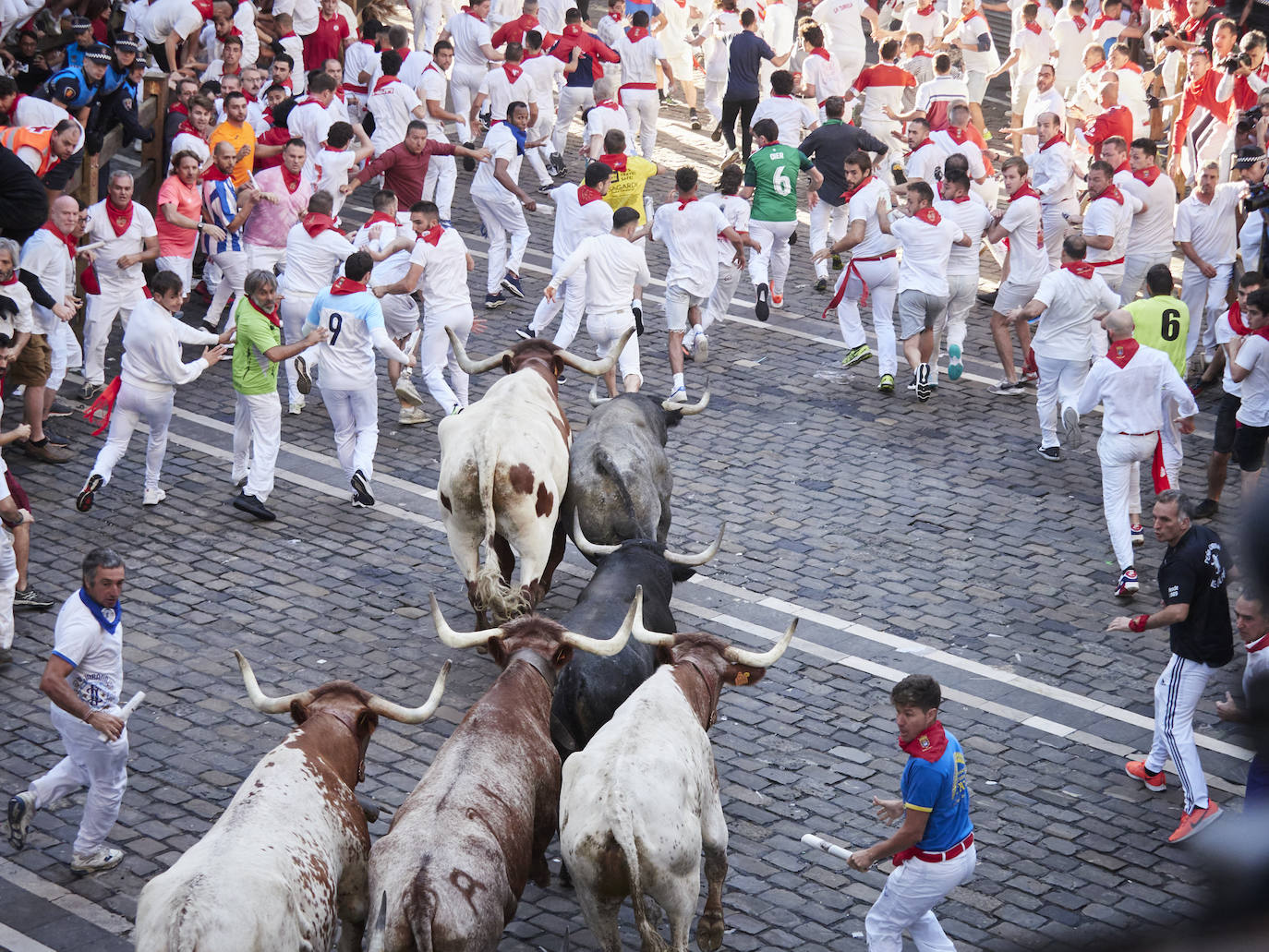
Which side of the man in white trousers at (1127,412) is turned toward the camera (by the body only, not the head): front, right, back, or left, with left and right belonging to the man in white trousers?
back

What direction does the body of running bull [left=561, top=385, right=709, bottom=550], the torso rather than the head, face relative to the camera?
away from the camera

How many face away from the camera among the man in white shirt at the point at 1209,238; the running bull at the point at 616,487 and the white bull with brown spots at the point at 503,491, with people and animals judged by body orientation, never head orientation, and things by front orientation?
2

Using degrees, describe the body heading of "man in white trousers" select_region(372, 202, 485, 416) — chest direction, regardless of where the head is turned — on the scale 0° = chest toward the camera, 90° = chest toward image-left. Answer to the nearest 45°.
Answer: approximately 135°

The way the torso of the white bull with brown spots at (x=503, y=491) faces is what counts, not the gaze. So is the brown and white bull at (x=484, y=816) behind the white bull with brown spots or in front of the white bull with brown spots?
behind

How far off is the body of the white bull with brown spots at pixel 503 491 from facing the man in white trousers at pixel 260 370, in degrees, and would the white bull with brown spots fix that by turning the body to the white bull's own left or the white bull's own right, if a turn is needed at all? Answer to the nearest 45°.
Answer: approximately 45° to the white bull's own left

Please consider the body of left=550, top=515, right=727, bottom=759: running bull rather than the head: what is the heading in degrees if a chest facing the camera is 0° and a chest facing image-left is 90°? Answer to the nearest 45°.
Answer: approximately 225°

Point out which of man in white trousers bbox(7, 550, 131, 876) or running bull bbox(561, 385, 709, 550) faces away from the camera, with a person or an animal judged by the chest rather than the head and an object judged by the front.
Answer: the running bull

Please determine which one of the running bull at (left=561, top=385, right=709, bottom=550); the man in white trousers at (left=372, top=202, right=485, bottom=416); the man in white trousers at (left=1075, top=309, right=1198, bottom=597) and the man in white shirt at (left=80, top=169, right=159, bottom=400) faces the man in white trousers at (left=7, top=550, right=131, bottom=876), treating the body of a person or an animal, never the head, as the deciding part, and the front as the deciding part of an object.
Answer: the man in white shirt

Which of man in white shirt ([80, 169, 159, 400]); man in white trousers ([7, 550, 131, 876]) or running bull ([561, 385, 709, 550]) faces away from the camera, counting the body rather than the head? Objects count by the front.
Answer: the running bull

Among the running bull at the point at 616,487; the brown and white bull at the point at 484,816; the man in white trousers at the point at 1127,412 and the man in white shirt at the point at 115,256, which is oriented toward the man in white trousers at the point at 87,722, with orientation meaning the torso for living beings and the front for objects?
the man in white shirt

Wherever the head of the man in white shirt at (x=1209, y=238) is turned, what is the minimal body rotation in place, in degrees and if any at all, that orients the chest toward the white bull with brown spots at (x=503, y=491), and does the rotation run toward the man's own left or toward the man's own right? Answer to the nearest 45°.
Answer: approximately 45° to the man's own right

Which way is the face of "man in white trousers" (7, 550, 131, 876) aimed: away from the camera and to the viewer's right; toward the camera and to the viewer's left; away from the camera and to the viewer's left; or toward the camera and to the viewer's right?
toward the camera and to the viewer's right

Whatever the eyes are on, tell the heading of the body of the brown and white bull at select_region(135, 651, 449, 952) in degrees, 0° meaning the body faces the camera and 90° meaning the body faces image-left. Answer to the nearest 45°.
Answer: approximately 225°

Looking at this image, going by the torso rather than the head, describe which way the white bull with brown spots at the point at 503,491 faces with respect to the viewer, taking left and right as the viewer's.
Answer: facing away from the viewer

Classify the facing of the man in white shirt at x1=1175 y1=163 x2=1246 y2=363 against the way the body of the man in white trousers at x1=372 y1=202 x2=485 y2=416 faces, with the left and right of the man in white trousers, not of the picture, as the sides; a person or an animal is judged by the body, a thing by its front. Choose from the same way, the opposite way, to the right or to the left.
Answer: to the left
